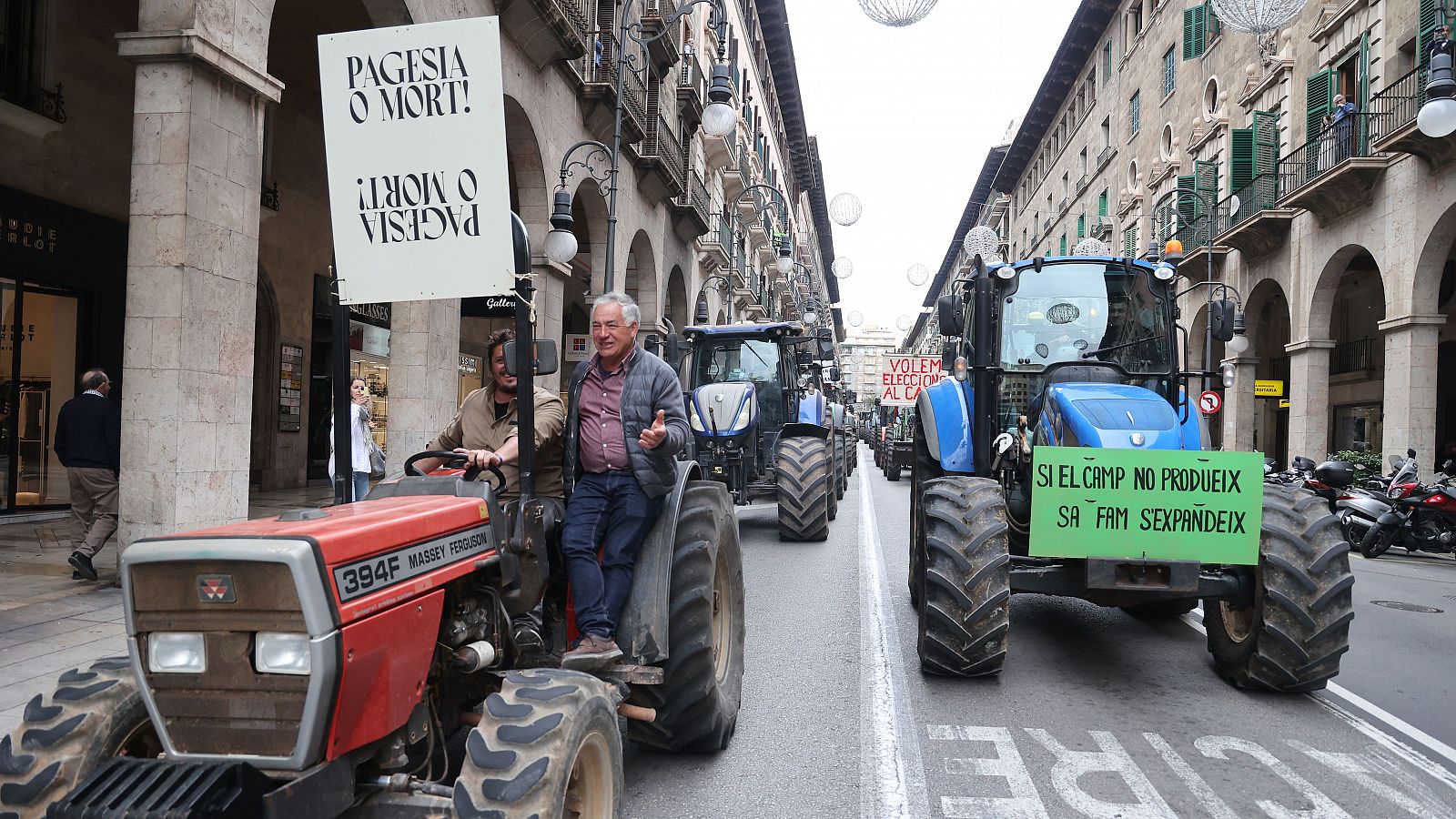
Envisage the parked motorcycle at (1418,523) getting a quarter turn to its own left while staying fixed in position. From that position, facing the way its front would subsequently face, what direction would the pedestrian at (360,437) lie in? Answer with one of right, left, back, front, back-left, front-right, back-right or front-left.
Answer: right

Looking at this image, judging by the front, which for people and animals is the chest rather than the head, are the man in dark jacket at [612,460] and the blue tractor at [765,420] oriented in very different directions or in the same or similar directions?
same or similar directions

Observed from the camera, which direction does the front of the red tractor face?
facing the viewer and to the left of the viewer

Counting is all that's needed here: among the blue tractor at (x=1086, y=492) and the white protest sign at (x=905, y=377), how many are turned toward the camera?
2

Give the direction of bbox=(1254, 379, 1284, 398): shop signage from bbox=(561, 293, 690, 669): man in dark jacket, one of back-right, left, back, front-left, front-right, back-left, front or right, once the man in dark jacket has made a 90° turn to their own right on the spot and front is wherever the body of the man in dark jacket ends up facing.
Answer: right

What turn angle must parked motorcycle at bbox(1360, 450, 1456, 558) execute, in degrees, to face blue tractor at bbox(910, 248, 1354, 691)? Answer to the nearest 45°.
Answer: approximately 45° to its left

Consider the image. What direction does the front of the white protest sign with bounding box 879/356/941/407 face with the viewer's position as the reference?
facing the viewer

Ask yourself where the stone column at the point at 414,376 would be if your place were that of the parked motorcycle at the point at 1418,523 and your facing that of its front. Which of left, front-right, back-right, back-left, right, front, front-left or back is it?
front

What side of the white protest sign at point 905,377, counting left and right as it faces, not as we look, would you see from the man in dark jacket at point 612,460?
front

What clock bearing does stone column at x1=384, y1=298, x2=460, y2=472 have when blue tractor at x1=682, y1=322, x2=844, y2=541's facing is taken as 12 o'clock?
The stone column is roughly at 1 o'clock from the blue tractor.

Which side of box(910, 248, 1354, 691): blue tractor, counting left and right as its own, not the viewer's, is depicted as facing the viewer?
front

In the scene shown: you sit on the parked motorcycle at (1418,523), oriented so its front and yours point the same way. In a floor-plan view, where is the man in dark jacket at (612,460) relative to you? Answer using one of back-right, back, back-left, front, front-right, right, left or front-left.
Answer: front-left

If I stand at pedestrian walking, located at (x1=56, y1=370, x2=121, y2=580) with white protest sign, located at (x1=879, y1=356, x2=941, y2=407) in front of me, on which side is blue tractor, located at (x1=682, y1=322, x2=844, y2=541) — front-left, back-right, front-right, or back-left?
front-right
